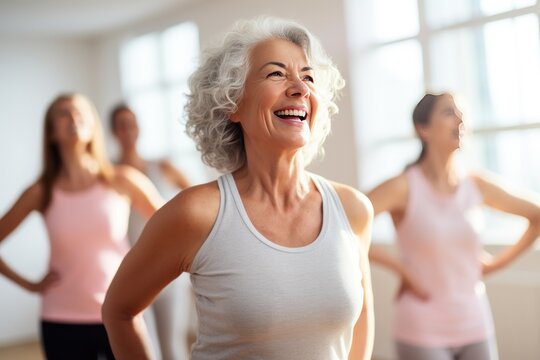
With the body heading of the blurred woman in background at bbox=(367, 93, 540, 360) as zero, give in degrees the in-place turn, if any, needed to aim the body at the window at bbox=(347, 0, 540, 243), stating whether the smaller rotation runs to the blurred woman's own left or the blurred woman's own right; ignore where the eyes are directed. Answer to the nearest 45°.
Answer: approximately 135° to the blurred woman's own left

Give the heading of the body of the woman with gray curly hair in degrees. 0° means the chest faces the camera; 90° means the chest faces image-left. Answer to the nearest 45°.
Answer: approximately 315°

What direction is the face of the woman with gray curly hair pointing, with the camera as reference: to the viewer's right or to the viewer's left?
to the viewer's right

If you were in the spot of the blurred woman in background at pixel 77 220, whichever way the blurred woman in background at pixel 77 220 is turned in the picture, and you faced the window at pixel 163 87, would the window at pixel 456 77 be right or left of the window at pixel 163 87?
right

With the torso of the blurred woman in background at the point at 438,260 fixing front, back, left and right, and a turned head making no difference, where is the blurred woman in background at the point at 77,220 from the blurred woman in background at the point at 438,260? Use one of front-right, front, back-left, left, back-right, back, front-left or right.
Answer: back-right

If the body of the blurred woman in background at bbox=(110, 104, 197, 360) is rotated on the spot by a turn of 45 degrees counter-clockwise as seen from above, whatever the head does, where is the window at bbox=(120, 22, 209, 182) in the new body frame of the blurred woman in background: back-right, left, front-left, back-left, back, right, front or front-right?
back-left

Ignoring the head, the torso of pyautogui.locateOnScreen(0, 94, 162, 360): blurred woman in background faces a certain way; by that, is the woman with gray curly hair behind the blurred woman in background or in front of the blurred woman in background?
in front

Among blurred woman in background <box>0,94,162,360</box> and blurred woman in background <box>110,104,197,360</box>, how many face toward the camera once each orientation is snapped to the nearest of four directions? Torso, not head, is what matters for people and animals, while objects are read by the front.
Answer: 2

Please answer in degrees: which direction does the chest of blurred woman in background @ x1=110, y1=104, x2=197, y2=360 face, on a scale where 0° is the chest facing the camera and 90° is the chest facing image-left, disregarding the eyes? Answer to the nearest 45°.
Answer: approximately 0°
